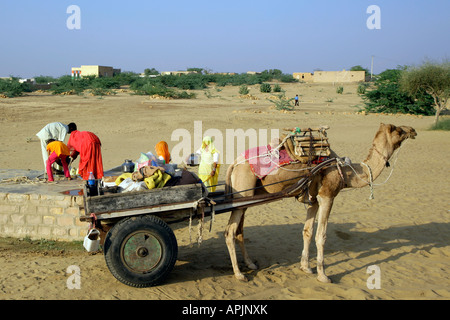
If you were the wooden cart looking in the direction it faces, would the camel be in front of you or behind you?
in front

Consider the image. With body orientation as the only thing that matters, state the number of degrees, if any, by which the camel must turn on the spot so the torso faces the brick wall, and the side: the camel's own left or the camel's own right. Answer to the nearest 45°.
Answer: approximately 180°

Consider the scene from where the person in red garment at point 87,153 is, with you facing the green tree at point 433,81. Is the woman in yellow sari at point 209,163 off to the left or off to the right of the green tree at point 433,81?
right

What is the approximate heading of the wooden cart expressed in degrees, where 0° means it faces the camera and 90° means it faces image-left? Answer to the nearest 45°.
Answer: approximately 270°

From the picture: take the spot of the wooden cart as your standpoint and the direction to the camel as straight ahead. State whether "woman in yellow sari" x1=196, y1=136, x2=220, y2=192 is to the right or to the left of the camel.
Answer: left

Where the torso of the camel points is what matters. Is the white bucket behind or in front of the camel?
behind

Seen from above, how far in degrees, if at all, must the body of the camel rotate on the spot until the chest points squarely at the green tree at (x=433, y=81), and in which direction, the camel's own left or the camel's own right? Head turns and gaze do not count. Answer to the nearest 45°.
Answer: approximately 90° to the camel's own left

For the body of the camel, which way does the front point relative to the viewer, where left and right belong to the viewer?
facing to the right of the viewer

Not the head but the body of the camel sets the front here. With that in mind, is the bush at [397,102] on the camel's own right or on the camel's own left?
on the camel's own left

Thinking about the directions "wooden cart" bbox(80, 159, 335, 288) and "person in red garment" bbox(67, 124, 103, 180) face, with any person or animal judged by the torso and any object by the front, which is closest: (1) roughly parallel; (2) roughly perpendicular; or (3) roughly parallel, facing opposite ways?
roughly parallel, facing opposite ways

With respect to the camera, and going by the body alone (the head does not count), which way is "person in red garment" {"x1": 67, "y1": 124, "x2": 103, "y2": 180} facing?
to the viewer's left

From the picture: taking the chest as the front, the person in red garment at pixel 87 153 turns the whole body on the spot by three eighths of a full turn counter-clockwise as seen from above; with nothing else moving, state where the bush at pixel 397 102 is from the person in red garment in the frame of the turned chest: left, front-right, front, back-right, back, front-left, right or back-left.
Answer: left

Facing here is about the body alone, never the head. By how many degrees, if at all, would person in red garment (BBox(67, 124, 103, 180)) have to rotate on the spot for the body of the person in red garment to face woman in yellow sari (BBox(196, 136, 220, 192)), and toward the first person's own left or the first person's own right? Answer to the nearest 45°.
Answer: approximately 180°

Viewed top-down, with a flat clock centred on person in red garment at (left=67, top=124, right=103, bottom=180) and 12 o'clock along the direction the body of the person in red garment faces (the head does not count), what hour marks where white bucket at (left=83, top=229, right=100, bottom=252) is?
The white bucket is roughly at 9 o'clock from the person in red garment.
